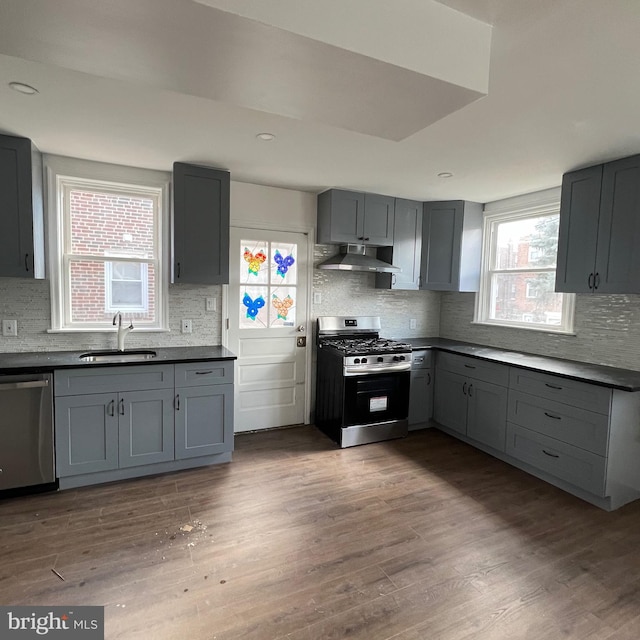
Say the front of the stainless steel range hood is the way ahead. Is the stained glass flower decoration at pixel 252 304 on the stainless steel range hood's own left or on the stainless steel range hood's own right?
on the stainless steel range hood's own right

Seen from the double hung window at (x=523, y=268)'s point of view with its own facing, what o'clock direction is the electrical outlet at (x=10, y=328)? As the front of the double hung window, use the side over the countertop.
The electrical outlet is roughly at 12 o'clock from the double hung window.

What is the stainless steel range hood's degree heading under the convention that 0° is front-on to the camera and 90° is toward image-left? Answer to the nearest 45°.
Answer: approximately 315°

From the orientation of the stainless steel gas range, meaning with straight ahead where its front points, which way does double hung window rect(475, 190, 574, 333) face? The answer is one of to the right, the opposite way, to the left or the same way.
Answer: to the right

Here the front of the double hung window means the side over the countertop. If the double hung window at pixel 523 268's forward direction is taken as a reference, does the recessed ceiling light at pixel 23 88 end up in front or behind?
in front

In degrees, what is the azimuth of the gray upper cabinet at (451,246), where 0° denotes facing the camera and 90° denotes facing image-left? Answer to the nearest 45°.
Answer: approximately 45°

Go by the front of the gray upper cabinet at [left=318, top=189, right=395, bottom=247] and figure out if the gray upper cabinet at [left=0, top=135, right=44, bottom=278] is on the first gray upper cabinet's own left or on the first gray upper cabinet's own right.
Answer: on the first gray upper cabinet's own right

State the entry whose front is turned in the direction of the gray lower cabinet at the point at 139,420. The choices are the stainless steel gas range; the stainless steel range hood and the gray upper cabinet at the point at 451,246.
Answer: the gray upper cabinet

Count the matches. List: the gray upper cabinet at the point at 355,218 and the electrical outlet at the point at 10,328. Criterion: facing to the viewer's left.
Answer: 0

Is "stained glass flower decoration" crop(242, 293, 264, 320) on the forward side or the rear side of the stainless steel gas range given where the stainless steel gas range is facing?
on the rear side

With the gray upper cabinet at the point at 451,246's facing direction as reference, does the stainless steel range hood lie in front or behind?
in front

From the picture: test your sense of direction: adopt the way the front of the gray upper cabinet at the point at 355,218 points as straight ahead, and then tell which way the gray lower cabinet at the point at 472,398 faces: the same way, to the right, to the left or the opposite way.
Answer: to the right

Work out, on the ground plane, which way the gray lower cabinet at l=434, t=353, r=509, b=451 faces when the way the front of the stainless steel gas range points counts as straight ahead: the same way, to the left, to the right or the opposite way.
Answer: to the right
